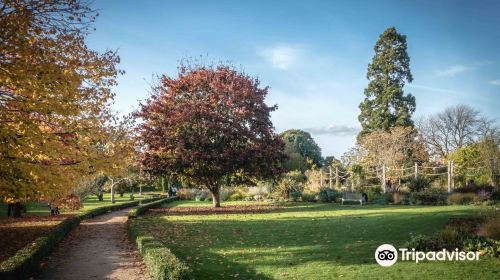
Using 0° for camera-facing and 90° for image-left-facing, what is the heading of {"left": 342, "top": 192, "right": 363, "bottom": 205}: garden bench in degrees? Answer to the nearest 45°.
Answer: approximately 0°

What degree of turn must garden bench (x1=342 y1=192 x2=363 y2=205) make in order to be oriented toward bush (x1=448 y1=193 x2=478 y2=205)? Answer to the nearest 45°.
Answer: approximately 45° to its left

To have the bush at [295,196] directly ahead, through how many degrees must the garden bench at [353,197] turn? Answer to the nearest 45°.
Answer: approximately 135° to its right

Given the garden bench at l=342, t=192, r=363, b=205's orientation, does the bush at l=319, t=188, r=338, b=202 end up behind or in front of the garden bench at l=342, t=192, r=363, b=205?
behind

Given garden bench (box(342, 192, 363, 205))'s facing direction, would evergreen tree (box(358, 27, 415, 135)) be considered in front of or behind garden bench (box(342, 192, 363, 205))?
behind

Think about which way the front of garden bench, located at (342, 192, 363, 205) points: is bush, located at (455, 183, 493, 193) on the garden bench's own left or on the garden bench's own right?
on the garden bench's own left

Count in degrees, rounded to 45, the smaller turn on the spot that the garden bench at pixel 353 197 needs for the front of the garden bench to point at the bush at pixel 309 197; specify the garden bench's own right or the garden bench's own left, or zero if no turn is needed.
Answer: approximately 135° to the garden bench's own right

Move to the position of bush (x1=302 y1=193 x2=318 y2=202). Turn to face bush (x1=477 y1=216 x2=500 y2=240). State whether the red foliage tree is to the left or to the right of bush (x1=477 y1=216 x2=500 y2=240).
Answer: right
